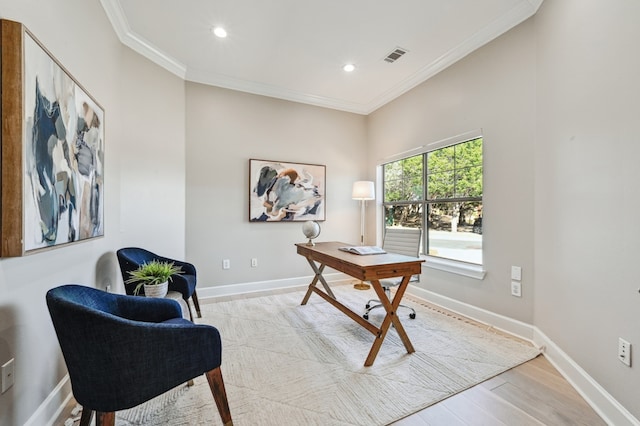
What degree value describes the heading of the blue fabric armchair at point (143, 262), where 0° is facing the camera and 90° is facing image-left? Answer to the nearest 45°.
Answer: approximately 315°

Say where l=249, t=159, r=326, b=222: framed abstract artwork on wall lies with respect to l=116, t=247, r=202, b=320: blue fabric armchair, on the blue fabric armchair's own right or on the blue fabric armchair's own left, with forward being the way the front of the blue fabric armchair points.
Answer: on the blue fabric armchair's own left

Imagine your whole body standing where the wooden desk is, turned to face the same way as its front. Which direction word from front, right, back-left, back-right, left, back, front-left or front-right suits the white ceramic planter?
back-left

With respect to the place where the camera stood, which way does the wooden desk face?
facing away from the viewer and to the right of the viewer

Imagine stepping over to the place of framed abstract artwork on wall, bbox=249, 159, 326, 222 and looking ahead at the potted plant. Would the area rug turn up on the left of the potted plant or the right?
left

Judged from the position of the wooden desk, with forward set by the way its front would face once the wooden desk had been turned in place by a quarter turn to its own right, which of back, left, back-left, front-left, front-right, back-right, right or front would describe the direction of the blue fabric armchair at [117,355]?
right
